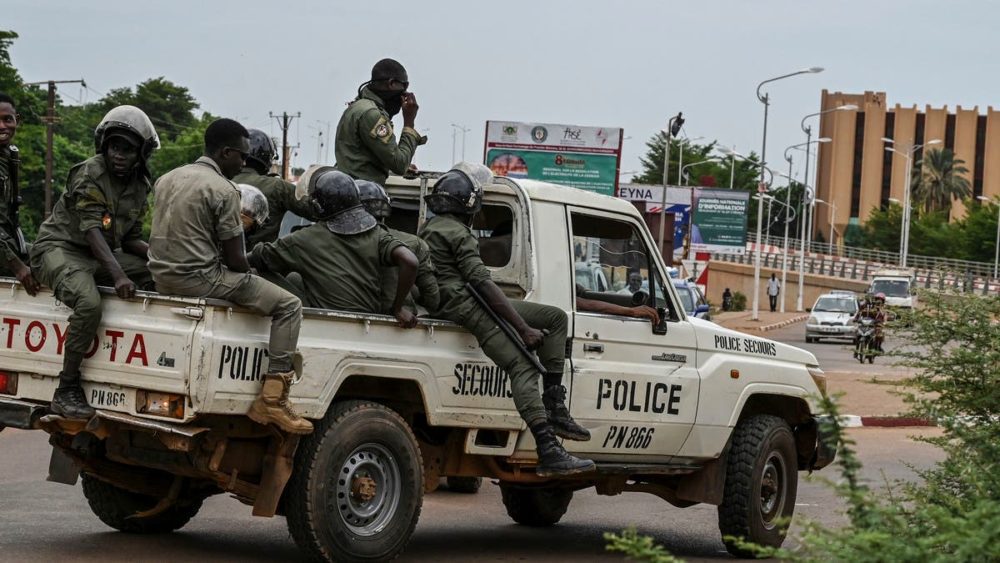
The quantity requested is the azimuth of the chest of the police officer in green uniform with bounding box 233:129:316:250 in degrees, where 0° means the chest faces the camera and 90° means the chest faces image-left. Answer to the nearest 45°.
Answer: approximately 270°

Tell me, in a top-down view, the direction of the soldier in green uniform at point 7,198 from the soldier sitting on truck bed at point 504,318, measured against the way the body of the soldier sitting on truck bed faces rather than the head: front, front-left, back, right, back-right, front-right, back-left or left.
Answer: back

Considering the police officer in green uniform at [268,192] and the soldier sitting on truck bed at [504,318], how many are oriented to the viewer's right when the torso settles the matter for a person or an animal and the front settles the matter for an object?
2

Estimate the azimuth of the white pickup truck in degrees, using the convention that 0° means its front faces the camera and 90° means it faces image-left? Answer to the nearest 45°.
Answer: approximately 225°

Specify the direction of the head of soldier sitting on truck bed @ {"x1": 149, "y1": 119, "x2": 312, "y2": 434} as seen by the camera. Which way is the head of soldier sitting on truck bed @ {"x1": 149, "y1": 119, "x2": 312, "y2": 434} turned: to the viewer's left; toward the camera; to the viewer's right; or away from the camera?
to the viewer's right

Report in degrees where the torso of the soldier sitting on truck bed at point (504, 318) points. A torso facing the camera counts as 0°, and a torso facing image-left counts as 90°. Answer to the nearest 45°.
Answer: approximately 270°
